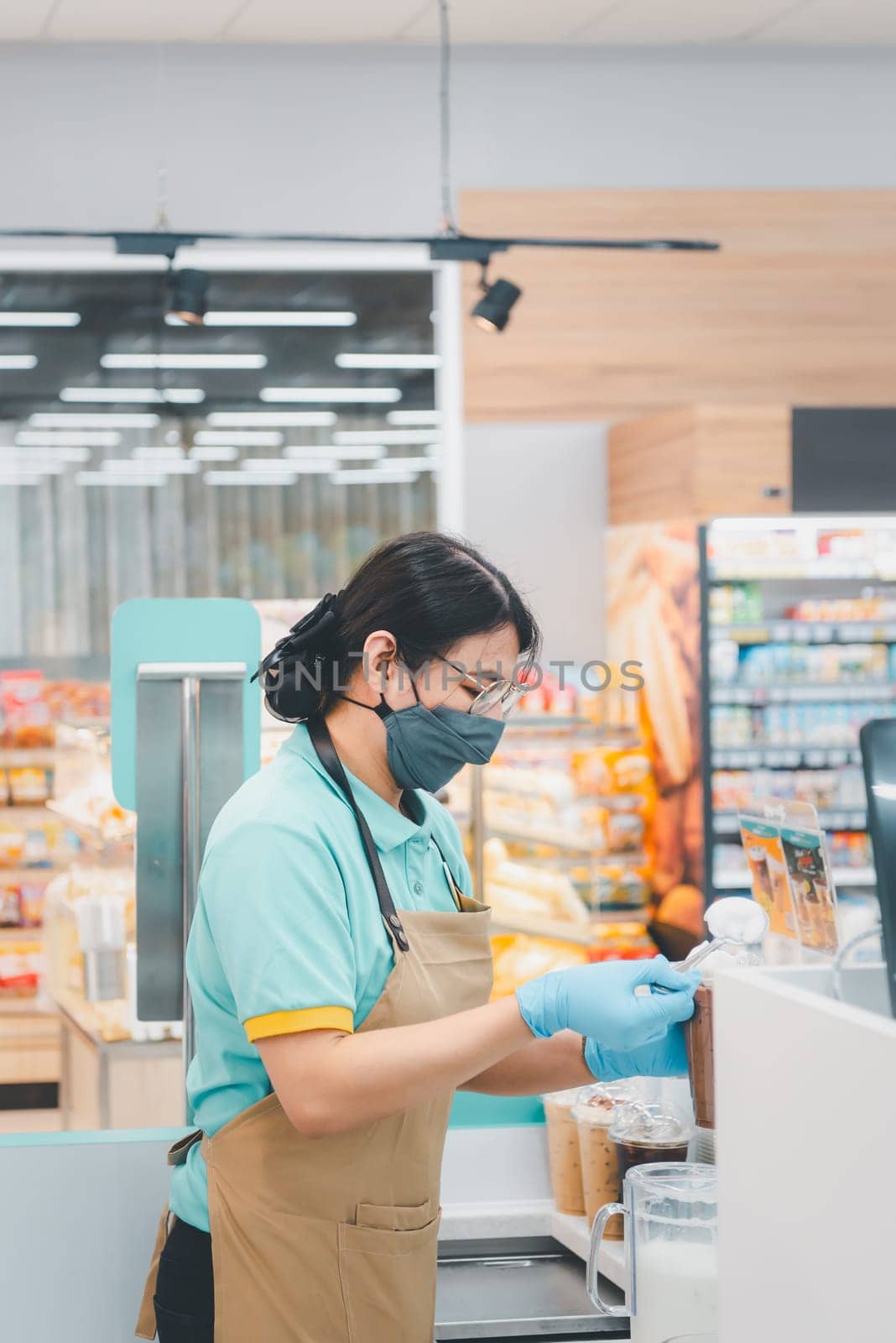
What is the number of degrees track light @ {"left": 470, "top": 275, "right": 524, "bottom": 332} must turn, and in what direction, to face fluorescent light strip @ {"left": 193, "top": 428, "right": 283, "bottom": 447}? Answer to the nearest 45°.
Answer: approximately 90° to its right

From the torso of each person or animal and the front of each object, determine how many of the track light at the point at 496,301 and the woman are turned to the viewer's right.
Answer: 1

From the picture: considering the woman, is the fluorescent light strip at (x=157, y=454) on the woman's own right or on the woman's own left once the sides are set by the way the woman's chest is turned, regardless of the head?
on the woman's own left

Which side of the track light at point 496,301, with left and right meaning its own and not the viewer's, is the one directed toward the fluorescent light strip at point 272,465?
right

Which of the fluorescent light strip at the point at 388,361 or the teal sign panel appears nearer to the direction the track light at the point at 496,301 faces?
the teal sign panel

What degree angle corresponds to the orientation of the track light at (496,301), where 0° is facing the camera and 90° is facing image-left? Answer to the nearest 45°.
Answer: approximately 45°

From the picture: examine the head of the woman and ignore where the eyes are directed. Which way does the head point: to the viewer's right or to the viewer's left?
to the viewer's right

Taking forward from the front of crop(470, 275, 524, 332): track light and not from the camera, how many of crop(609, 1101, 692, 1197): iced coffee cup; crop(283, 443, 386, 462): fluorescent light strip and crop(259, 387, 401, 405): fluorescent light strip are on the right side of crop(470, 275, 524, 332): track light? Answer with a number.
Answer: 2

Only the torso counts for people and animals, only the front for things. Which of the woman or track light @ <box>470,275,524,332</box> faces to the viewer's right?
the woman

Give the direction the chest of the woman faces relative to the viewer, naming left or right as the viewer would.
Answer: facing to the right of the viewer

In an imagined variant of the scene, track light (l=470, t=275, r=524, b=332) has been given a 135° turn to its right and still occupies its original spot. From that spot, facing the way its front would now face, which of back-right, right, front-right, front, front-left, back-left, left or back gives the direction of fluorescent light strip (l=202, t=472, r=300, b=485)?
front-left

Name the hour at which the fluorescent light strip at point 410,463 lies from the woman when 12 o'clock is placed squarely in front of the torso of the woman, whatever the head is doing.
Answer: The fluorescent light strip is roughly at 9 o'clock from the woman.

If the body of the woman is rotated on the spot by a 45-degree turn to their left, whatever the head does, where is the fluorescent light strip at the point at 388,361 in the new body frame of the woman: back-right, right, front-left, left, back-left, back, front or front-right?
front-left
